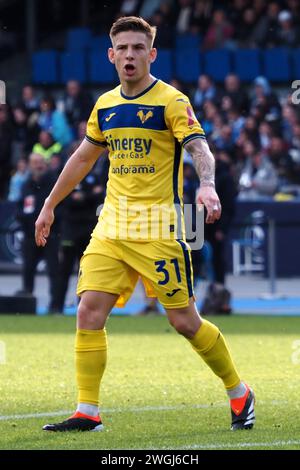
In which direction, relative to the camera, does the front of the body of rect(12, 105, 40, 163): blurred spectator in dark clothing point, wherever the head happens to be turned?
toward the camera

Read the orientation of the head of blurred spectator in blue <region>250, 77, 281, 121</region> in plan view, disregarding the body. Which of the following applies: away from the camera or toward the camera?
toward the camera

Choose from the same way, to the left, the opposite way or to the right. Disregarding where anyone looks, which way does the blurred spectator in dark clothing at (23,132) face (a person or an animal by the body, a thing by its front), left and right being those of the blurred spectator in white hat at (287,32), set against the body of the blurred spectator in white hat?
the same way

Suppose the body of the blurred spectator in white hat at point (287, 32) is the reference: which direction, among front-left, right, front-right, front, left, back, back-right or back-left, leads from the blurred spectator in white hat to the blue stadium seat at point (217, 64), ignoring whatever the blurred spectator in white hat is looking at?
right

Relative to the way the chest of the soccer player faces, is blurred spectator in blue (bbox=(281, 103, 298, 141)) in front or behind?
behind

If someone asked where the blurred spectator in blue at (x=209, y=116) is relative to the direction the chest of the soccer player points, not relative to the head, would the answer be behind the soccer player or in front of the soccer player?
behind

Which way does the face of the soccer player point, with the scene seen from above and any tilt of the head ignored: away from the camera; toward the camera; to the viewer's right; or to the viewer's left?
toward the camera

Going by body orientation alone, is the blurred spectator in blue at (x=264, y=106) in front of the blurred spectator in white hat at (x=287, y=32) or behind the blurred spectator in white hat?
in front

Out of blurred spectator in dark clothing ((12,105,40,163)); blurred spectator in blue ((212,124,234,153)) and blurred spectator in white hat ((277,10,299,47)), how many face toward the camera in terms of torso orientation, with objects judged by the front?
3

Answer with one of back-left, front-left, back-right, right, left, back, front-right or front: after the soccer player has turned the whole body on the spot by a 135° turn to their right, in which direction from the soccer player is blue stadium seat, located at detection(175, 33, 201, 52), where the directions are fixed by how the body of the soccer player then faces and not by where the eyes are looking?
front

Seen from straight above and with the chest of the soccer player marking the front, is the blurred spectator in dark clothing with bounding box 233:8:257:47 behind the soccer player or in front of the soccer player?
behind

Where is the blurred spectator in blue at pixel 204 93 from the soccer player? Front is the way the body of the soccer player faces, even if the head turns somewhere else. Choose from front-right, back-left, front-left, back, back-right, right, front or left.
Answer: back-right

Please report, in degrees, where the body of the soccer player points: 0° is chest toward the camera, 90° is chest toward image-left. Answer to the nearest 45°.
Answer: approximately 45°

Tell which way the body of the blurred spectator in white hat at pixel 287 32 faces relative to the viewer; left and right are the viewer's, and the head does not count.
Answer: facing the viewer

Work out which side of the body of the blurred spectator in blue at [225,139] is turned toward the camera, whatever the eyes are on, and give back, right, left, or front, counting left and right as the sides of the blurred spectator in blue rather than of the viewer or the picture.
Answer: front
